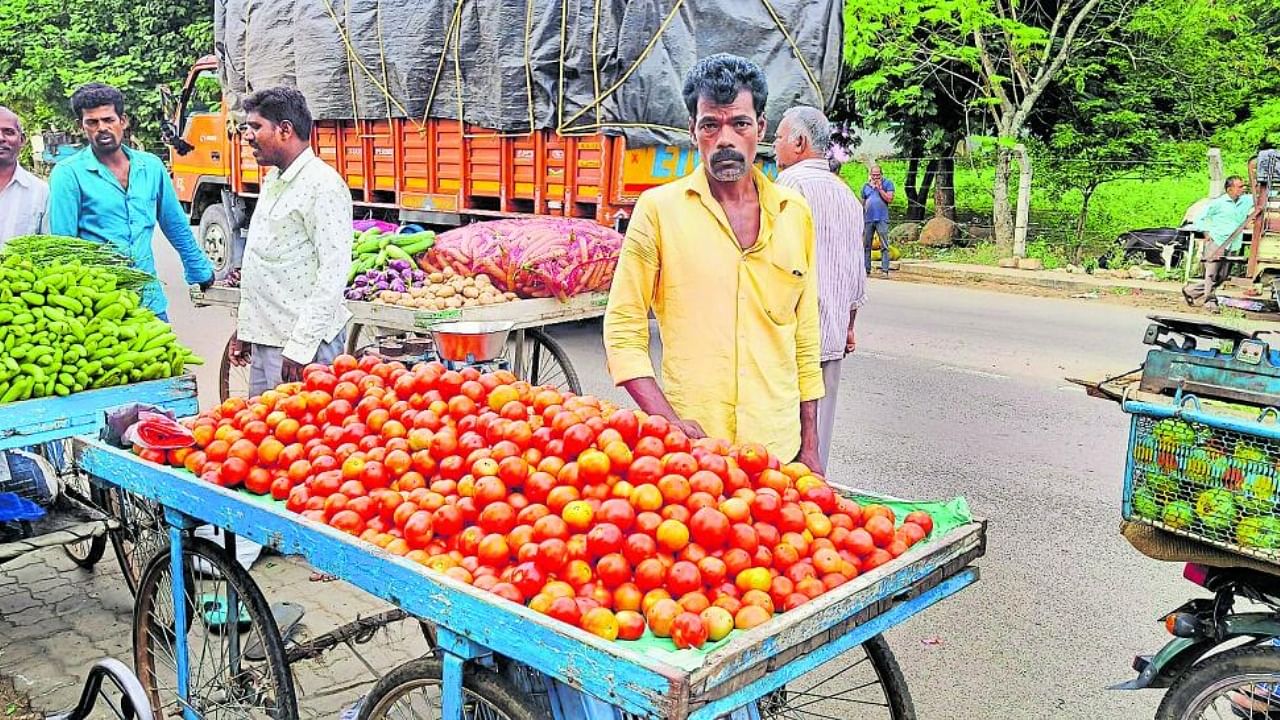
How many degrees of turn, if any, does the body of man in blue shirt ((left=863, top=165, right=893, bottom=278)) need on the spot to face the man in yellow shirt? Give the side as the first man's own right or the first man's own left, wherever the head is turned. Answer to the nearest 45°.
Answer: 0° — they already face them

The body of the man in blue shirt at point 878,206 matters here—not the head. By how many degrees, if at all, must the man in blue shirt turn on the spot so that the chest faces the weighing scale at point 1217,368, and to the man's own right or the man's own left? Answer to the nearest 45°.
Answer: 0° — they already face it

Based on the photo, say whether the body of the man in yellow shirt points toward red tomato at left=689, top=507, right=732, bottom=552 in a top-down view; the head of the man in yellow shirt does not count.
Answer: yes

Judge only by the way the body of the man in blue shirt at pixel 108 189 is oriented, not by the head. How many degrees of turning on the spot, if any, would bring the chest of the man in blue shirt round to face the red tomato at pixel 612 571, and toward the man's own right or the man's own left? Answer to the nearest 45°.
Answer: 0° — they already face it

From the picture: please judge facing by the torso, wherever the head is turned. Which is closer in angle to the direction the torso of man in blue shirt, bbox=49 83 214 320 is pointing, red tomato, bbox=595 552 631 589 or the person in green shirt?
the red tomato

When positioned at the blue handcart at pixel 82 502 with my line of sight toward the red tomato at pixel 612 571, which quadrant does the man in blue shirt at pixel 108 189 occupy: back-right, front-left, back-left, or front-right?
back-left

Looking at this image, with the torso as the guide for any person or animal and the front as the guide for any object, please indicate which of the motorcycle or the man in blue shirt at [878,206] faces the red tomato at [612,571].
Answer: the man in blue shirt

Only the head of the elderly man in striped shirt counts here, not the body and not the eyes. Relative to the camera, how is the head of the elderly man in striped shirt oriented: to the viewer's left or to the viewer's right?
to the viewer's left
